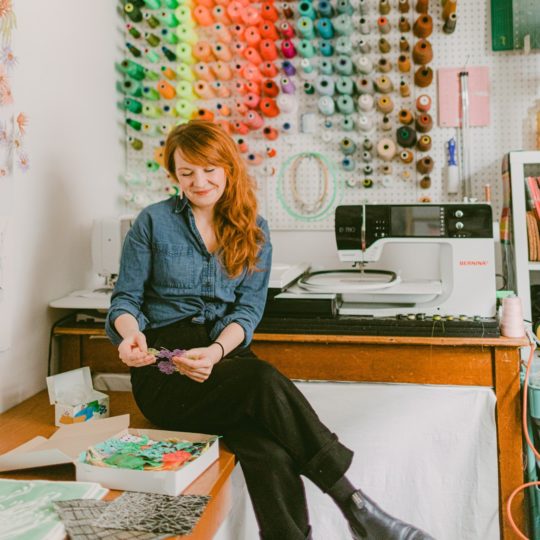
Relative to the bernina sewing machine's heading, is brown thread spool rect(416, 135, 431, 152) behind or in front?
behind

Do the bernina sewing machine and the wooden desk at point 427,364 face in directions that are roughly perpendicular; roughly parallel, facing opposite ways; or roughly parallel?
roughly parallel

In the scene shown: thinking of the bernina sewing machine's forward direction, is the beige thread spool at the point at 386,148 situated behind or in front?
behind

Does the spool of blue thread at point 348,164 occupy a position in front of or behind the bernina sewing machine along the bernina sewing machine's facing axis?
behind

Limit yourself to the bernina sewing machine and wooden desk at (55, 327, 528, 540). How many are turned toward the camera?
2

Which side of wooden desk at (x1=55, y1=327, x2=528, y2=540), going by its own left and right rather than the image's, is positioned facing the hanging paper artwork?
right

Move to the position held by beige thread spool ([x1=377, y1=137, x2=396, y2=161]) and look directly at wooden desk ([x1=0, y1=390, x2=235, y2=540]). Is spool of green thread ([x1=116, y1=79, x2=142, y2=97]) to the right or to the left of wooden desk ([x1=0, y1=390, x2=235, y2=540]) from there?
right

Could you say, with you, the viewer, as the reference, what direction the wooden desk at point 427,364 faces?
facing the viewer

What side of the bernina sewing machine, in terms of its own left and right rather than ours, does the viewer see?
front
